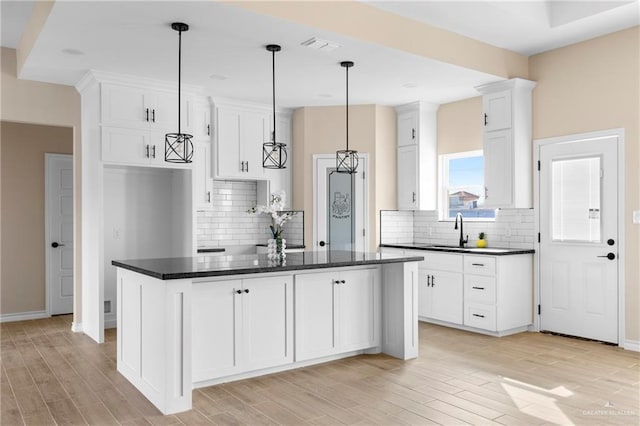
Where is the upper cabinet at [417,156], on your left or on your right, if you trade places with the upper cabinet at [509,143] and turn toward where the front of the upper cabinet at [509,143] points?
on your right

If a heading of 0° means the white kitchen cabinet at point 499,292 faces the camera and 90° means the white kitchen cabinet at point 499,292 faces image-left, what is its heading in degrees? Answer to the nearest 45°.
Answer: approximately 45°

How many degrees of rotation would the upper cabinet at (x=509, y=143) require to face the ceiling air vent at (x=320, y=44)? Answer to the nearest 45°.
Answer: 0° — it already faces it

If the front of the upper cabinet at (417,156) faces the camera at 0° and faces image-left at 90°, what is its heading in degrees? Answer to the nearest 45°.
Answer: approximately 45°
